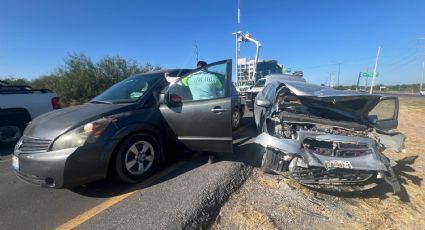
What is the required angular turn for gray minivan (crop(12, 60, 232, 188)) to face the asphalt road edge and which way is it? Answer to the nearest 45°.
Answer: approximately 90° to its left

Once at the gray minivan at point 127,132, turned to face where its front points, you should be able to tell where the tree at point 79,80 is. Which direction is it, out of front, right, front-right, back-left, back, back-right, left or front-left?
back-right

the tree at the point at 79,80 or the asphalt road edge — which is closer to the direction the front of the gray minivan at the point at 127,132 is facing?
the asphalt road edge

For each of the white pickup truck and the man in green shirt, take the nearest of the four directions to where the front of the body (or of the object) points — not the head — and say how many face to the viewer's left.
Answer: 1

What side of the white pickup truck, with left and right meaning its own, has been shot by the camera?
left

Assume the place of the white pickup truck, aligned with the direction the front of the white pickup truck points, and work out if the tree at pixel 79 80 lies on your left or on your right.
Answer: on your right

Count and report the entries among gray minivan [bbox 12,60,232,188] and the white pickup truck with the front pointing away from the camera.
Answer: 0
